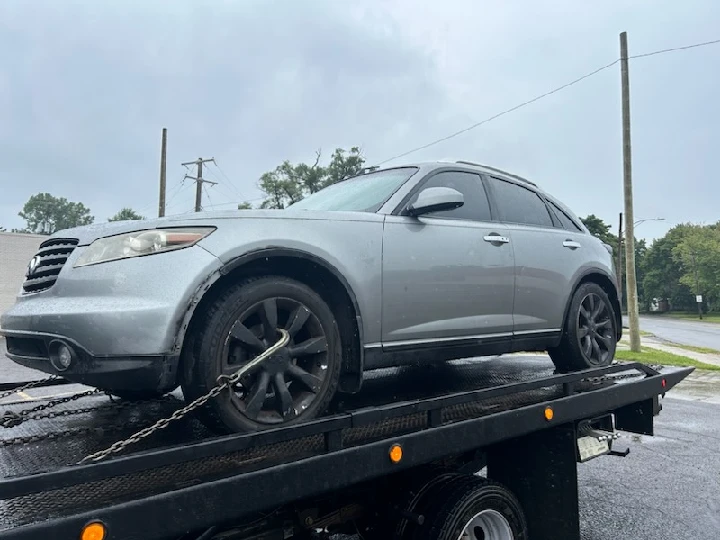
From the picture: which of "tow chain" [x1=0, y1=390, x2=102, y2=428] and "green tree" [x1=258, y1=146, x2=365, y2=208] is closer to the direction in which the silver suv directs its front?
the tow chain

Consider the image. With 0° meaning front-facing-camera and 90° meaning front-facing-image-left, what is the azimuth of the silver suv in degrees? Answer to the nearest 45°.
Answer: approximately 45°

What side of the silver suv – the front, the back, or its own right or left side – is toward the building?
right

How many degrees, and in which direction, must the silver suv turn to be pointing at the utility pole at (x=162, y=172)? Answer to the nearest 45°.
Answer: approximately 135° to its right

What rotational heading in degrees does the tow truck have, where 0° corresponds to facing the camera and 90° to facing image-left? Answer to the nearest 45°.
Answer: approximately 45°

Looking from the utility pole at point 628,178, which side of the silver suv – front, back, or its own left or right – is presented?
back

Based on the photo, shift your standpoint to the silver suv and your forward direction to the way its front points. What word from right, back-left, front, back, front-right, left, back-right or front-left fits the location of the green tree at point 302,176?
back-right

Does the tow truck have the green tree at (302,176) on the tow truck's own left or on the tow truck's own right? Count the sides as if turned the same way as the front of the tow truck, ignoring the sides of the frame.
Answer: on the tow truck's own right

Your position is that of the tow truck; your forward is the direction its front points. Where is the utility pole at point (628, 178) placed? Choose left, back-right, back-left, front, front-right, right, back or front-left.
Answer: back
